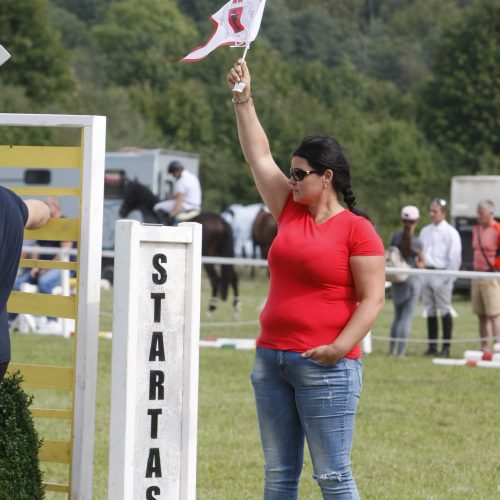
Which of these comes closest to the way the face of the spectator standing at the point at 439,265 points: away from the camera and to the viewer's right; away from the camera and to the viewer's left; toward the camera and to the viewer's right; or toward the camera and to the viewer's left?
toward the camera and to the viewer's left

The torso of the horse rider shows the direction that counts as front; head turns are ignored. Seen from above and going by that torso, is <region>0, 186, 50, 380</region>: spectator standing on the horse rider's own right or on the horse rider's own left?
on the horse rider's own left

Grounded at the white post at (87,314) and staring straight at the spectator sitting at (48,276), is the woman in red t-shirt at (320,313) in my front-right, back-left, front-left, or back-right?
back-right

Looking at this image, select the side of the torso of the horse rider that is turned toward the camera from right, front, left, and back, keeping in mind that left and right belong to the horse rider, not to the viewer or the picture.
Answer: left

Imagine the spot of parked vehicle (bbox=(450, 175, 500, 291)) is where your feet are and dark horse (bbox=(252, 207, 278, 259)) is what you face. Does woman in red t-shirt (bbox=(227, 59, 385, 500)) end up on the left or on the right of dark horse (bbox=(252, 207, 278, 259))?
left

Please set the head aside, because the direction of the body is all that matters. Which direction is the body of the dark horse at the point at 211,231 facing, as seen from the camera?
to the viewer's left

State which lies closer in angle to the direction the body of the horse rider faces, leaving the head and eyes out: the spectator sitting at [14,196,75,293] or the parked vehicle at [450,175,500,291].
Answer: the spectator sitting

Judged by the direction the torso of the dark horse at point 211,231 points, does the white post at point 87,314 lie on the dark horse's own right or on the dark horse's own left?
on the dark horse's own left

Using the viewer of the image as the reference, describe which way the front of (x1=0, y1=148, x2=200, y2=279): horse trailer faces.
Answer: facing away from the viewer and to the left of the viewer

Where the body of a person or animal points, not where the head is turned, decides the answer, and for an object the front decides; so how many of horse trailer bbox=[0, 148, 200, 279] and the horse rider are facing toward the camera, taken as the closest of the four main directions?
0

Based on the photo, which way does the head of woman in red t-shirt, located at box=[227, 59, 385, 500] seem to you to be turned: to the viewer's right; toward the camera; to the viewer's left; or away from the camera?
to the viewer's left
